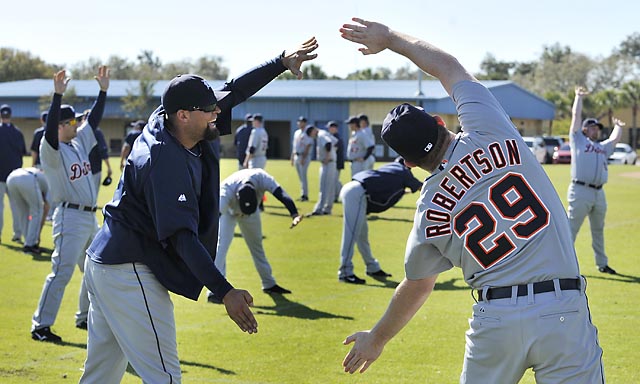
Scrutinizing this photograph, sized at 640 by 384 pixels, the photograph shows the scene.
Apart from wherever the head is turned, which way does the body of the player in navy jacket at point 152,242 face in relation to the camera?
to the viewer's right

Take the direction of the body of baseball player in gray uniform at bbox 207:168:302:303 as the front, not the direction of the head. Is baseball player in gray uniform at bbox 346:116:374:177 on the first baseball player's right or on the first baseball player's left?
on the first baseball player's left

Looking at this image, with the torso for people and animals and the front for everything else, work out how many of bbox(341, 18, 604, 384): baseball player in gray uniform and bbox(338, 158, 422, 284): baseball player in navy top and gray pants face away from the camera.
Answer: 1

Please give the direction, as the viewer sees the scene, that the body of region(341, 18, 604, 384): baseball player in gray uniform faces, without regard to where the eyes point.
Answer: away from the camera

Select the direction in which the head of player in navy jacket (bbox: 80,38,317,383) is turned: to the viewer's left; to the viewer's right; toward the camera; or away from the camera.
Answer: to the viewer's right

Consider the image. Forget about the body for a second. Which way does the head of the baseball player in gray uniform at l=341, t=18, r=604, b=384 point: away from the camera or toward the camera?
away from the camera

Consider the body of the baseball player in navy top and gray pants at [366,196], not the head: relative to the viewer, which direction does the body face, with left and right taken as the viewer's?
facing to the right of the viewer

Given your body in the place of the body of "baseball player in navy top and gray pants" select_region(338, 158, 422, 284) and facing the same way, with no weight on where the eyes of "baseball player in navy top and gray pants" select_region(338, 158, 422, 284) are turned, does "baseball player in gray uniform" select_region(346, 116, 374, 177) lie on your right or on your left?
on your left

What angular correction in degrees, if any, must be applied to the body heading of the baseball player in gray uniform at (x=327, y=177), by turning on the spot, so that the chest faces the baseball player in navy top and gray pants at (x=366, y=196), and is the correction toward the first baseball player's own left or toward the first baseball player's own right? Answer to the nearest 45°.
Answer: approximately 90° to the first baseball player's own left

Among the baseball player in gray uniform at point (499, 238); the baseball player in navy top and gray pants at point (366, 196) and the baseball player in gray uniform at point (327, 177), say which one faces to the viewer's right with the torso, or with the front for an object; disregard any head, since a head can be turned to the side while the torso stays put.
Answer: the baseball player in navy top and gray pants at point (366, 196)
